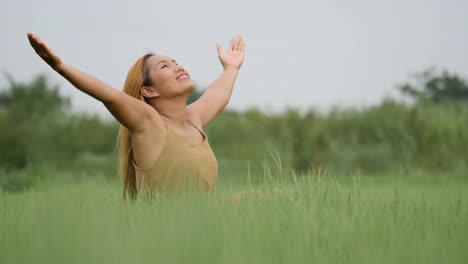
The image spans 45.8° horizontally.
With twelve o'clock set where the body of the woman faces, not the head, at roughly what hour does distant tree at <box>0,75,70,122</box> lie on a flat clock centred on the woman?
The distant tree is roughly at 7 o'clock from the woman.

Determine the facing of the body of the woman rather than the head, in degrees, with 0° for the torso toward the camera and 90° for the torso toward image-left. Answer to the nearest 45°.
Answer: approximately 315°
